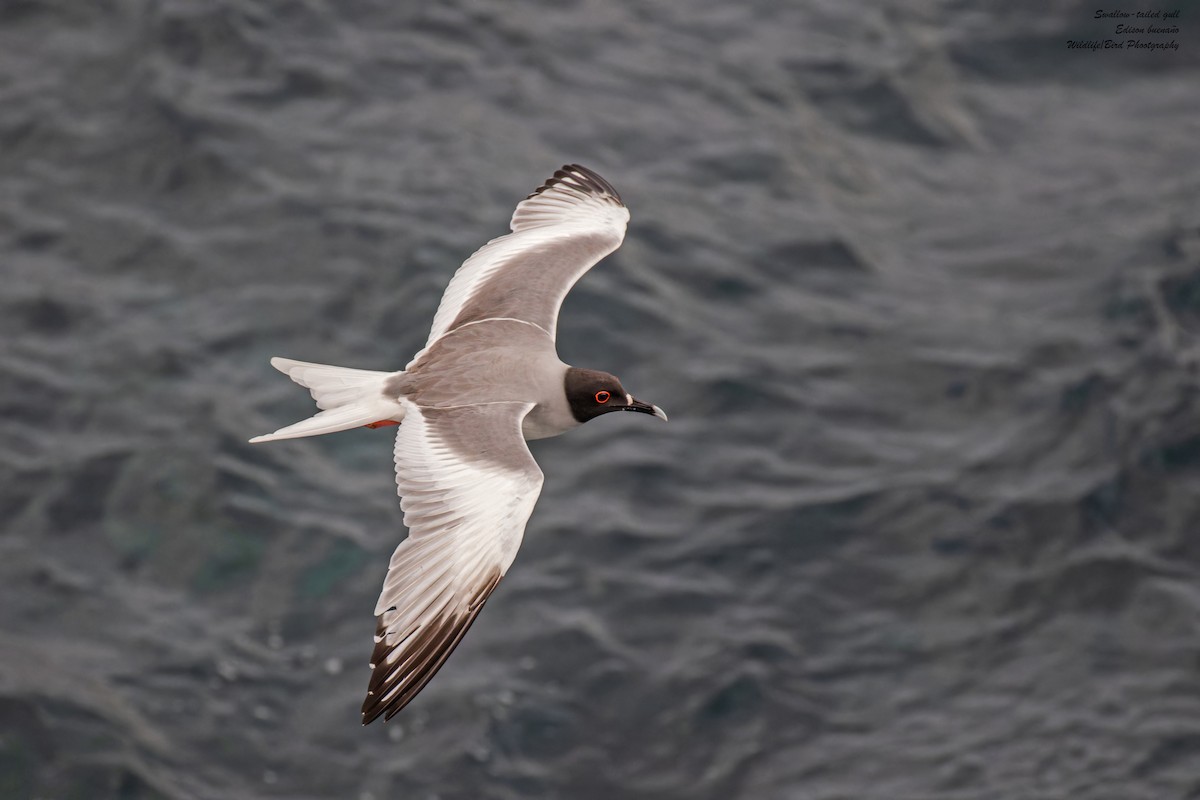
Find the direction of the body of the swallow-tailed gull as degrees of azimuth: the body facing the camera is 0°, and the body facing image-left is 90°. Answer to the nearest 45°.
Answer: approximately 270°
